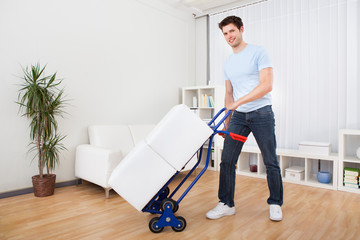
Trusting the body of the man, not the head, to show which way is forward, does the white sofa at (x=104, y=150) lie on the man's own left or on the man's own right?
on the man's own right

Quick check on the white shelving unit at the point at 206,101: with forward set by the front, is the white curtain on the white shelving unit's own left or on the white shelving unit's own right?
on the white shelving unit's own left

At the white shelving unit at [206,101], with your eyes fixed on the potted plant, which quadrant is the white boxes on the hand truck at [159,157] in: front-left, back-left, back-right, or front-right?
front-left

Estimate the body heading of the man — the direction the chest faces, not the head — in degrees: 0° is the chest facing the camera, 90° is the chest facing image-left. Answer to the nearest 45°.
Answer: approximately 45°

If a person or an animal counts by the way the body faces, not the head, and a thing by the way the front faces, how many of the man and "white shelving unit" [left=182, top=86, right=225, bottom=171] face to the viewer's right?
0

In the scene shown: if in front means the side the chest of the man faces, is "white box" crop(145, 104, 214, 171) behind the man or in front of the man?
in front

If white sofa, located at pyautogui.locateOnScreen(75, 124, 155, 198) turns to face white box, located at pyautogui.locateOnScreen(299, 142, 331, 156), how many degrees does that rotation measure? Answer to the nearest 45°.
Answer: approximately 45° to its left

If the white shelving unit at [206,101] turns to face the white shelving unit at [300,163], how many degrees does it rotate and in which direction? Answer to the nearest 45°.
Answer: approximately 90° to its left

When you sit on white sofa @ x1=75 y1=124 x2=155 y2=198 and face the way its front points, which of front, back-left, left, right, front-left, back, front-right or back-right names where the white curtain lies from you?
front-left

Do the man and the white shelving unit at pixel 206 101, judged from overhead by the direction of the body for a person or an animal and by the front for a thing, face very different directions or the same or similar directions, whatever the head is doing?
same or similar directions

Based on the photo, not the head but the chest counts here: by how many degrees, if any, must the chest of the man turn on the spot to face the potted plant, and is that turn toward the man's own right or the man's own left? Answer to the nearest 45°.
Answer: approximately 45° to the man's own right

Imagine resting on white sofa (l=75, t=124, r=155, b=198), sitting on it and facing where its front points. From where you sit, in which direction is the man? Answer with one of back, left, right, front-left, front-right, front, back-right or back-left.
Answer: front

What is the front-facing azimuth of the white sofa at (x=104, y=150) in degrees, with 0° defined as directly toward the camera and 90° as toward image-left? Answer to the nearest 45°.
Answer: approximately 315°
